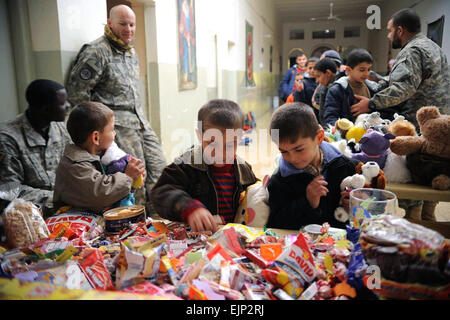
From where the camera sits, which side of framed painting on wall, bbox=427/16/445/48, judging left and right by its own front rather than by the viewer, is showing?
left

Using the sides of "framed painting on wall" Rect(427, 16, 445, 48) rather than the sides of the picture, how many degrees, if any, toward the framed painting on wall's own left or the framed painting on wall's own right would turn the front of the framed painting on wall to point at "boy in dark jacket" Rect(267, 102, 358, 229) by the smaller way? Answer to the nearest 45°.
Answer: approximately 90° to the framed painting on wall's own left

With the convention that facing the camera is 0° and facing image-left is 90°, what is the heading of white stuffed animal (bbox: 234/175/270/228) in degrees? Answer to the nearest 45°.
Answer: approximately 45°

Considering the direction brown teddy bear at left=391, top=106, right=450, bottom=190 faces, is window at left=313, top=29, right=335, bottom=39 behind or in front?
behind

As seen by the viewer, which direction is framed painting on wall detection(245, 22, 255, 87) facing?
to the viewer's right

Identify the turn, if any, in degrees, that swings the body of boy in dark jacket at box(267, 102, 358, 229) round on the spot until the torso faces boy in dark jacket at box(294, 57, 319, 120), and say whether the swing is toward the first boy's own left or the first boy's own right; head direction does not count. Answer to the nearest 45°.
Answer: approximately 180°

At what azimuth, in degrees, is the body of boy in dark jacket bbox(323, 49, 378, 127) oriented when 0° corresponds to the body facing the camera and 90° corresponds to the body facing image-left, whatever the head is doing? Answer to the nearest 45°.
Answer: approximately 315°

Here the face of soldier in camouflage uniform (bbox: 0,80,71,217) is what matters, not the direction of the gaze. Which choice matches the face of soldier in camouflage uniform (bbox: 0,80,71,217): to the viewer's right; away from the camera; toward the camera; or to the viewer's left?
to the viewer's right

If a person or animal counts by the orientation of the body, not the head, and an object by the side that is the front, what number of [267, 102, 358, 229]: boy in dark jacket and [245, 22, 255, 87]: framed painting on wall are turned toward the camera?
1

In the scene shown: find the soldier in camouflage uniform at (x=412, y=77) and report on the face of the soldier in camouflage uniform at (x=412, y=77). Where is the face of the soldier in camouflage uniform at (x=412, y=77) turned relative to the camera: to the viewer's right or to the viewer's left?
to the viewer's left

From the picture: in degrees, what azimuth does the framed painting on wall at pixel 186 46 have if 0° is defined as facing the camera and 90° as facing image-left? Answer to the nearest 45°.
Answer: approximately 315°

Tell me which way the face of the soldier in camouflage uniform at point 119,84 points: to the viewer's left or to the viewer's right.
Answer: to the viewer's right
